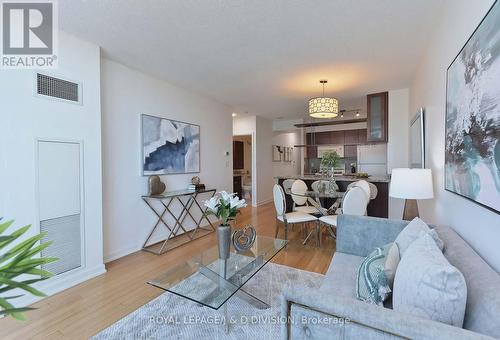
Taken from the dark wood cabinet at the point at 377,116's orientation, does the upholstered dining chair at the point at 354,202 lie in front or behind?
in front

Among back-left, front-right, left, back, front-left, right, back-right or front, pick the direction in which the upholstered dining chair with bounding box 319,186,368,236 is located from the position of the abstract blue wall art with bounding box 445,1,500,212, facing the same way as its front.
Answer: front-right

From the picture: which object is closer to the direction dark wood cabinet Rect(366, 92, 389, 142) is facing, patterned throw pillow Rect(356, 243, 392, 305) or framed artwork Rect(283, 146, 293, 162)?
the patterned throw pillow

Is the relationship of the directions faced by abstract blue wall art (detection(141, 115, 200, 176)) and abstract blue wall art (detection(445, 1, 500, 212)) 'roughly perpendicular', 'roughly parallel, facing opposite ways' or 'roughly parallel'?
roughly parallel, facing opposite ways

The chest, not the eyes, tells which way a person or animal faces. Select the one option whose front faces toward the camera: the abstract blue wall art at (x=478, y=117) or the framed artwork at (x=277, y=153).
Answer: the framed artwork

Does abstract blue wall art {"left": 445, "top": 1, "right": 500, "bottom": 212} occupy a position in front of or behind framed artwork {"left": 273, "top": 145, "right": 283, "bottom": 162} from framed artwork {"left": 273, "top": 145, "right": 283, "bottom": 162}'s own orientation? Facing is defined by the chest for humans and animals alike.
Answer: in front

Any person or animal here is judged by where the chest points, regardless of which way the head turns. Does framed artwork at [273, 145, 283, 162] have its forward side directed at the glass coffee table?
yes

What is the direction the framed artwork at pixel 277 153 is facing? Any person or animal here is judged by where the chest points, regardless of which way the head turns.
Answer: toward the camera

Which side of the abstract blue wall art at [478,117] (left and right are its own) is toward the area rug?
front

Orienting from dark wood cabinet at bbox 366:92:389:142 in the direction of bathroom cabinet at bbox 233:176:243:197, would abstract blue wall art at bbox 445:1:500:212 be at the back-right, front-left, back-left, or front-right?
back-left

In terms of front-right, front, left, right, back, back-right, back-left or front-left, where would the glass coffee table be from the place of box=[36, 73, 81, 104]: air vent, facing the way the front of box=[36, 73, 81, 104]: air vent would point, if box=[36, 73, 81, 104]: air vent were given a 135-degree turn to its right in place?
back-left

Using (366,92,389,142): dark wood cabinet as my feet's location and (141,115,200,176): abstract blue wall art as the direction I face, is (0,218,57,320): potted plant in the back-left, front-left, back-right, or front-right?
front-left

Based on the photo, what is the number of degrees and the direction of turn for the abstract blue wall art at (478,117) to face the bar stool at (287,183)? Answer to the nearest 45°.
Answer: approximately 45° to its right

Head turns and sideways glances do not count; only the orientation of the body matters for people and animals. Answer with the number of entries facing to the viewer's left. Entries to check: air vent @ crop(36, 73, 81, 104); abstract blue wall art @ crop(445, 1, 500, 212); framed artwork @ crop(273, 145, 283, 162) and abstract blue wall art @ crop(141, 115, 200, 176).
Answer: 1

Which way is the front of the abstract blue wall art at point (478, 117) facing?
to the viewer's left
